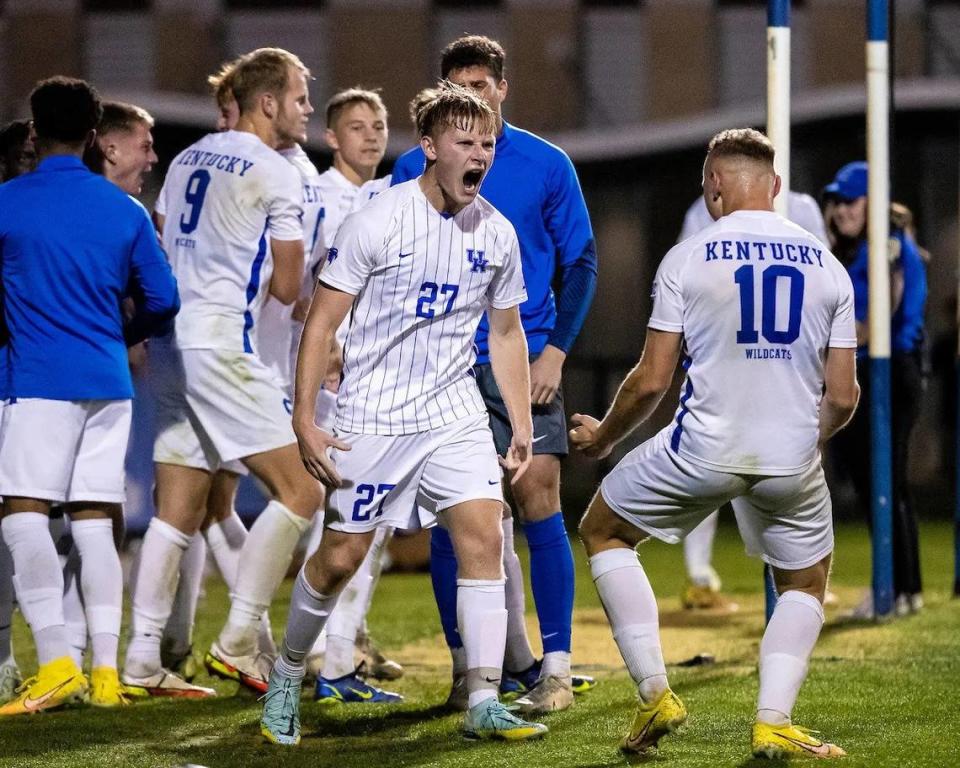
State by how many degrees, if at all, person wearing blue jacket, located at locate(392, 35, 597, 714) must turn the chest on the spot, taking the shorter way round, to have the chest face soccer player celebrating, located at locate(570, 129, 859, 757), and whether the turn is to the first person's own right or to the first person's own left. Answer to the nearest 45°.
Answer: approximately 45° to the first person's own left

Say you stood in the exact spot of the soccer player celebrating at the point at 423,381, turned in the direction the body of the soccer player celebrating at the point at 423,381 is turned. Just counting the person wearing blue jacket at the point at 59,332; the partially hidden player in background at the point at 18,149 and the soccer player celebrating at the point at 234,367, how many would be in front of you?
0

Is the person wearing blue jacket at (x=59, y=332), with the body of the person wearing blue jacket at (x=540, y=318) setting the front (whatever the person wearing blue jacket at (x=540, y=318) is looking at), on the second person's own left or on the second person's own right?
on the second person's own right

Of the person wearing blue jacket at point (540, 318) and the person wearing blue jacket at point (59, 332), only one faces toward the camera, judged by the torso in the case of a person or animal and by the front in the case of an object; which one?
the person wearing blue jacket at point (540, 318)

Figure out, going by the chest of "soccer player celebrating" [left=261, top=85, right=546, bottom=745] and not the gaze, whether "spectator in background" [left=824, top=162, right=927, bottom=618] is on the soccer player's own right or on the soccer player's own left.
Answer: on the soccer player's own left

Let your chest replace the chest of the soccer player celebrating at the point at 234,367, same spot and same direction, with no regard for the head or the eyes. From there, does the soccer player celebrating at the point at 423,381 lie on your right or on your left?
on your right

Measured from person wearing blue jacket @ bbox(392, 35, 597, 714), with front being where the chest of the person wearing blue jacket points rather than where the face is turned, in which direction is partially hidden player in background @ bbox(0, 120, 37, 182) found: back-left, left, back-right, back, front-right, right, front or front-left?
right

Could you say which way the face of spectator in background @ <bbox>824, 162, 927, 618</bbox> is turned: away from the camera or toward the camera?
toward the camera

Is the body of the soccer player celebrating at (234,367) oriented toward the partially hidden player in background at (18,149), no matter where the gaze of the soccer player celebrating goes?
no

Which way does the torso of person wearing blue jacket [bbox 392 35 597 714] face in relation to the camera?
toward the camera

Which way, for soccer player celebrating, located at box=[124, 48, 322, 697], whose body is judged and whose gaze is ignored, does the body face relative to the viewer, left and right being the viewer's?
facing away from the viewer and to the right of the viewer

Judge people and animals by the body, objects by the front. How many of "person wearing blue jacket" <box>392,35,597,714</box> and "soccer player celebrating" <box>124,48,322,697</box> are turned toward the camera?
1

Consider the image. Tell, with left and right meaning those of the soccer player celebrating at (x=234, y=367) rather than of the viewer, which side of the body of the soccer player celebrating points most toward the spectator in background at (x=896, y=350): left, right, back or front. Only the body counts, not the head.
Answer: front

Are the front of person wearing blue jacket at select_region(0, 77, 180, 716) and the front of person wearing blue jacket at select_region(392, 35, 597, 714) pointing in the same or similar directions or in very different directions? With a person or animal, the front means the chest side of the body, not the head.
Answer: very different directions

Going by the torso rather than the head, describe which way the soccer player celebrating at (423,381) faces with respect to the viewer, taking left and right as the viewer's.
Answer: facing the viewer and to the right of the viewer

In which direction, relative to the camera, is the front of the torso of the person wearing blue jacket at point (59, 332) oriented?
away from the camera

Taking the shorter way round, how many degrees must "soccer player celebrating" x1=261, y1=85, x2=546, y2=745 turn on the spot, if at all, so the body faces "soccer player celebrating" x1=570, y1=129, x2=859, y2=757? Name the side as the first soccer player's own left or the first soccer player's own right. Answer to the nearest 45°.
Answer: approximately 45° to the first soccer player's own left

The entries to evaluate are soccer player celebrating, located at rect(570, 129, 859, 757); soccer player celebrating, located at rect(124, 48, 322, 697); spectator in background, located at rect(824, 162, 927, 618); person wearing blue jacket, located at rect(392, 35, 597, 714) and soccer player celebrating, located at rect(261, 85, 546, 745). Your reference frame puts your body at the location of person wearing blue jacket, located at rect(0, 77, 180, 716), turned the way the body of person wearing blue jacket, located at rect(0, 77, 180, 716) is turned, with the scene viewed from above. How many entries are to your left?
0

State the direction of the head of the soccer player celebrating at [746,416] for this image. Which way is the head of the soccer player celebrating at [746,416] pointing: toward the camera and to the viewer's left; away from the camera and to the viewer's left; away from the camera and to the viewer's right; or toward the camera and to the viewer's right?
away from the camera and to the viewer's left
